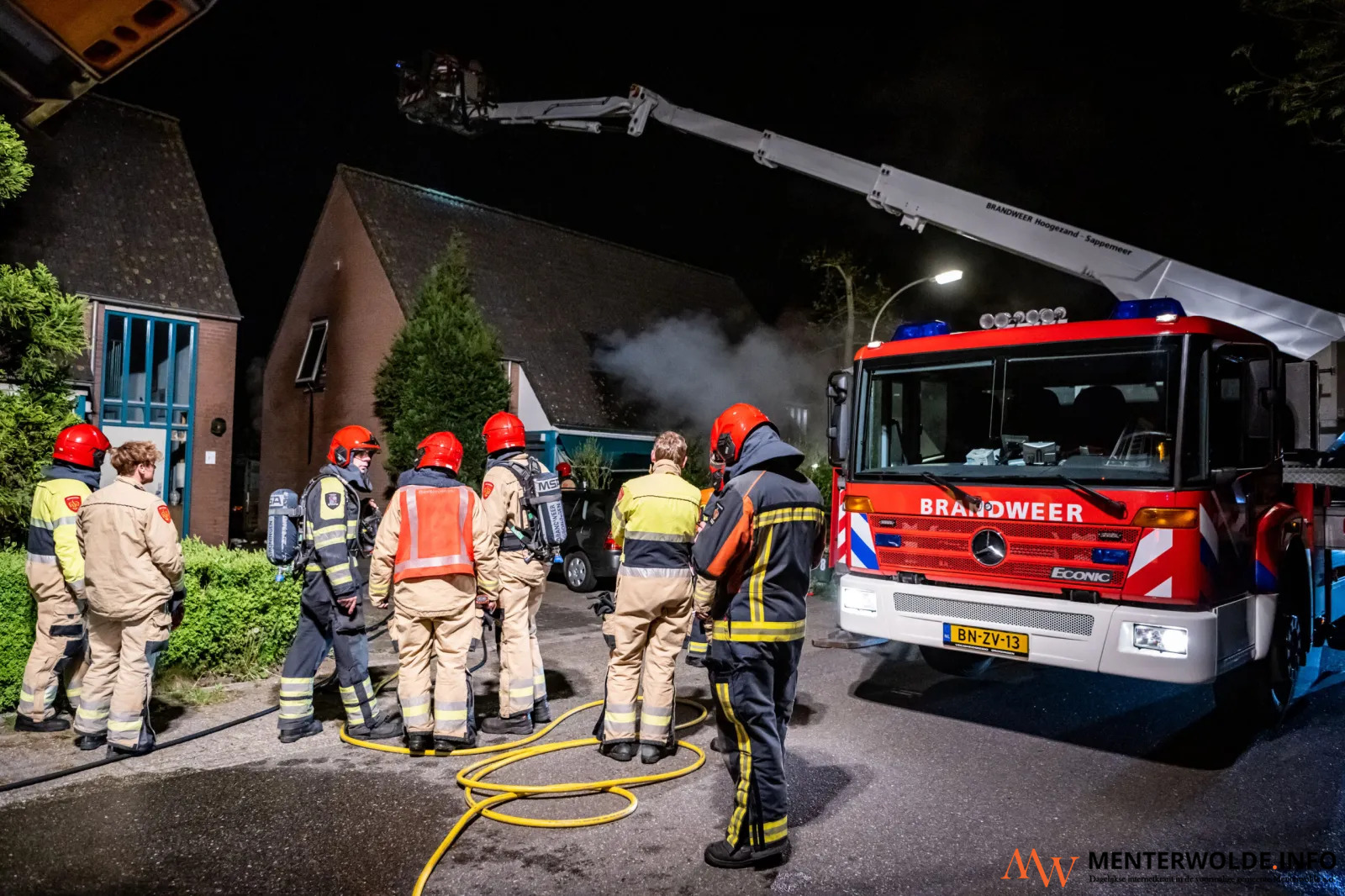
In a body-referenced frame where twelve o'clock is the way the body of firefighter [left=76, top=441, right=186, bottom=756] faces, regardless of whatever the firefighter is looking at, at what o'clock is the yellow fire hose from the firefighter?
The yellow fire hose is roughly at 3 o'clock from the firefighter.

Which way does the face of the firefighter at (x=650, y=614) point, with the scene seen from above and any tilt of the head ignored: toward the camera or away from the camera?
away from the camera

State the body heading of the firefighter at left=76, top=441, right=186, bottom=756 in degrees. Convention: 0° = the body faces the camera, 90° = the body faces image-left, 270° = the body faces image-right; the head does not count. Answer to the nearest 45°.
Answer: approximately 225°

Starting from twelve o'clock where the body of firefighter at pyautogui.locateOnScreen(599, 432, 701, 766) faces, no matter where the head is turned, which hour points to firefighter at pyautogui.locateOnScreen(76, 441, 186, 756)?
firefighter at pyautogui.locateOnScreen(76, 441, 186, 756) is roughly at 9 o'clock from firefighter at pyautogui.locateOnScreen(599, 432, 701, 766).

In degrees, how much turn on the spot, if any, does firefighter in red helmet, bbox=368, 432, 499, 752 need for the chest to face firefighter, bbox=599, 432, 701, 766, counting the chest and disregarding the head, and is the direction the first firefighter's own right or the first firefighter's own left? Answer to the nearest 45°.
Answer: approximately 90° to the first firefighter's own right

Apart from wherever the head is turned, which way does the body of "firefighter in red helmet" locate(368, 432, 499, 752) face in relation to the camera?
away from the camera

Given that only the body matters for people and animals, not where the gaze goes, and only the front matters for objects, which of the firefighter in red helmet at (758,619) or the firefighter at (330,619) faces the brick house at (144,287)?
the firefighter in red helmet

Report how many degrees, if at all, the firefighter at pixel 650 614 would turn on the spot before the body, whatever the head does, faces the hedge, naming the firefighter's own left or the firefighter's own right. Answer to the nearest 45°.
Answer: approximately 45° to the firefighter's own left

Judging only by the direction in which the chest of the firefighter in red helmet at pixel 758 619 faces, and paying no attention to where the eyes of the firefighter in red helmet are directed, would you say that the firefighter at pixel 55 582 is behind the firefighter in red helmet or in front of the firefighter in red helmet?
in front

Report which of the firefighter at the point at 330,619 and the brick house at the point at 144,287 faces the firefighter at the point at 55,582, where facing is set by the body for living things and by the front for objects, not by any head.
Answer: the brick house

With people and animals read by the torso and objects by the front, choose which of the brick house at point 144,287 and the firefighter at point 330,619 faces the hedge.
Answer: the brick house

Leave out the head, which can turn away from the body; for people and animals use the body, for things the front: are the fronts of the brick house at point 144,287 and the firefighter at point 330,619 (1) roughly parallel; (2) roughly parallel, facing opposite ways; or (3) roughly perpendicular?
roughly perpendicular

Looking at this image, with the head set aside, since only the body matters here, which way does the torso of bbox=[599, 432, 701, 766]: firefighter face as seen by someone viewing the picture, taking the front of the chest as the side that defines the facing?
away from the camera

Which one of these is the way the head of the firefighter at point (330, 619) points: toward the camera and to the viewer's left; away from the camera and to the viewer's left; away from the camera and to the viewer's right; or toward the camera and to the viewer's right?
toward the camera and to the viewer's right

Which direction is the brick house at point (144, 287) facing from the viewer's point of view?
toward the camera

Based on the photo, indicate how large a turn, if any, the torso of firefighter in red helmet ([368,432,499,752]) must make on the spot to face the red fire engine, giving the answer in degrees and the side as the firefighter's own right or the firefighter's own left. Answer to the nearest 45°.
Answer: approximately 90° to the firefighter's own right

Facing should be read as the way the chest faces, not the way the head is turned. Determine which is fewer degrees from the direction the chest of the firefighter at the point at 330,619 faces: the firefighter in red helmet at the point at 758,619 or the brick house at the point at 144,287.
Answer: the firefighter in red helmet

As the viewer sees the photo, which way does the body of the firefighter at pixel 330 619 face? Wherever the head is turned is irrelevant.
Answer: to the viewer's right
